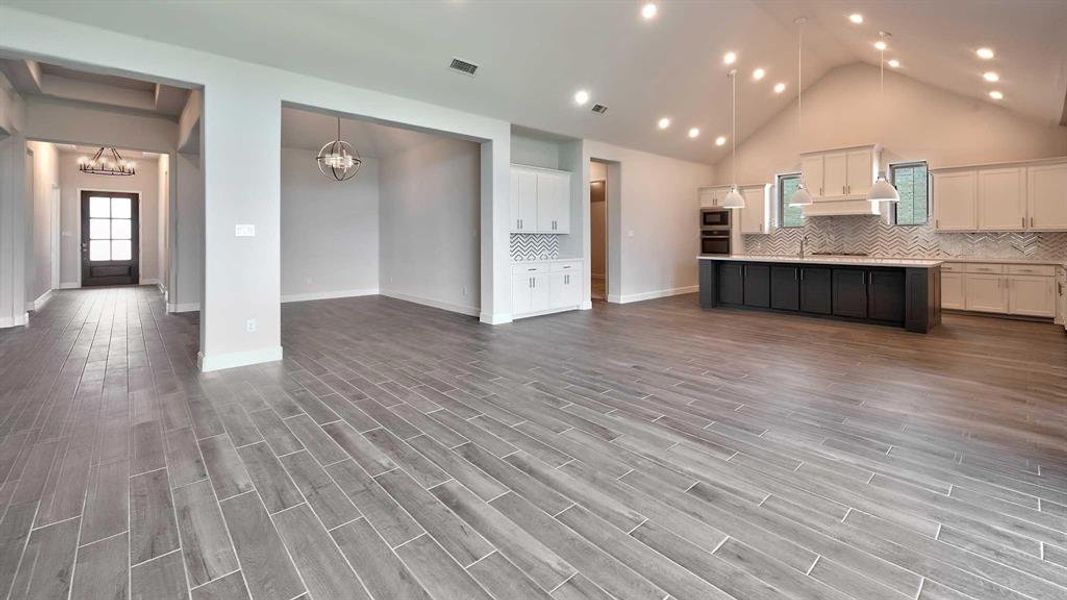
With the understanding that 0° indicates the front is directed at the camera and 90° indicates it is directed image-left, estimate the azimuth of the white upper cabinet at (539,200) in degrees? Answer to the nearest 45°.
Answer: approximately 315°

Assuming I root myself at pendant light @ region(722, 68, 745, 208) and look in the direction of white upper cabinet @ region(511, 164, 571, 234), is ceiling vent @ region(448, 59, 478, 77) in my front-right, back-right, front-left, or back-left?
front-left

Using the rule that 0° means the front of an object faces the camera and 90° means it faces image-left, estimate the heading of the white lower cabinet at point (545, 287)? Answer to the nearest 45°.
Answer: approximately 315°

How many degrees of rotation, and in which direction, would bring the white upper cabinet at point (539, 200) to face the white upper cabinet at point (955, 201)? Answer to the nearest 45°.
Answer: approximately 45° to its left

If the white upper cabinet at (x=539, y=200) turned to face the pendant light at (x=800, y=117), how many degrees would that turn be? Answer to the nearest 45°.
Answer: approximately 45° to its left

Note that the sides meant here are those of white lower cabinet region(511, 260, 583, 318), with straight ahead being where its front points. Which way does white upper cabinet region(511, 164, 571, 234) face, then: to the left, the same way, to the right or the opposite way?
the same way

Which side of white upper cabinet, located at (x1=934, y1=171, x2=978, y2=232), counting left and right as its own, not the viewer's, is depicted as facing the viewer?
front

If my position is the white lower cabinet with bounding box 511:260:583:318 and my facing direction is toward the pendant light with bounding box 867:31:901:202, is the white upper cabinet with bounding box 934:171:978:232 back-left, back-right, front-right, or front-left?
front-left

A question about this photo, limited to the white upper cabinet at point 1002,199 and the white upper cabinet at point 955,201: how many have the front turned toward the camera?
2

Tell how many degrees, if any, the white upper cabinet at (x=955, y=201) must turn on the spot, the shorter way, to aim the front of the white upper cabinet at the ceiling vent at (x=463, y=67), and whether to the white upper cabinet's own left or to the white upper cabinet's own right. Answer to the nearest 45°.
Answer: approximately 45° to the white upper cabinet's own right
